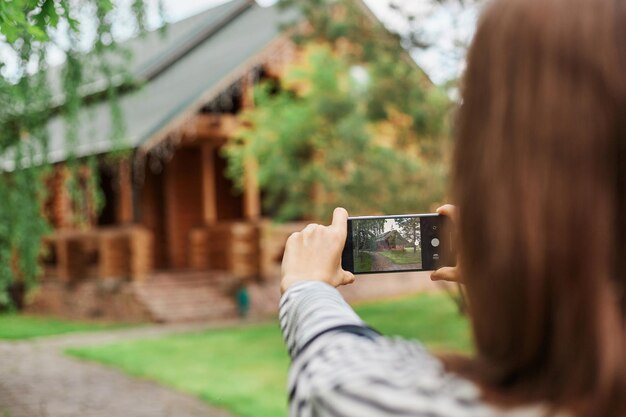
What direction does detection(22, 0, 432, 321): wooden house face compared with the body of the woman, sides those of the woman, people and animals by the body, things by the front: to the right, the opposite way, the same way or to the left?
the opposite way

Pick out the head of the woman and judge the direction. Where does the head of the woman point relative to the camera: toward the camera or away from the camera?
away from the camera

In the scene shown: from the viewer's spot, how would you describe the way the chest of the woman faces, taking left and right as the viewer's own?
facing away from the viewer and to the left of the viewer

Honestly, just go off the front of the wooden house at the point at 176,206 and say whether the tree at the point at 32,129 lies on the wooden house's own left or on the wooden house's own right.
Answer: on the wooden house's own right

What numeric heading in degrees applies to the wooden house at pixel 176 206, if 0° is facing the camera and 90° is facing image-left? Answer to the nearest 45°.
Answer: approximately 315°
